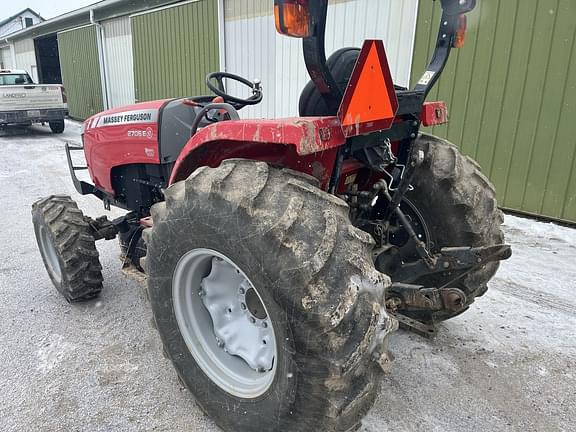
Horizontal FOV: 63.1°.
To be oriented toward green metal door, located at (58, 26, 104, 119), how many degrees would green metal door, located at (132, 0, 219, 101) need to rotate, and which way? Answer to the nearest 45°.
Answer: approximately 90° to its right

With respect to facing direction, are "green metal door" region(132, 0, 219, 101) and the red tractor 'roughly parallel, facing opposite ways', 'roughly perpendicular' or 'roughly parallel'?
roughly perpendicular

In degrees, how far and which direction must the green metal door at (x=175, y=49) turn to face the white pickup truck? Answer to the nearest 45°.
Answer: approximately 90° to its right

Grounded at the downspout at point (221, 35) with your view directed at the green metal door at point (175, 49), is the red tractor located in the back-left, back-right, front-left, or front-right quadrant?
back-left

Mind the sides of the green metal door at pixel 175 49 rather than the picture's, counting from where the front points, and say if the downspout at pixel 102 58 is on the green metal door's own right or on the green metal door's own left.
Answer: on the green metal door's own right

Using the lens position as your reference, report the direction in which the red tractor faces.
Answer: facing away from the viewer and to the left of the viewer

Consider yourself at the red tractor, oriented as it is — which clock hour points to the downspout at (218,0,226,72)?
The downspout is roughly at 1 o'clock from the red tractor.

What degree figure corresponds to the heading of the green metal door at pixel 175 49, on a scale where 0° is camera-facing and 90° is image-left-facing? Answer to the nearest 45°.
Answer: approximately 45°

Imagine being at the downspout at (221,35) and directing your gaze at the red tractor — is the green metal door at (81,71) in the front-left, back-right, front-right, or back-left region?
back-right
